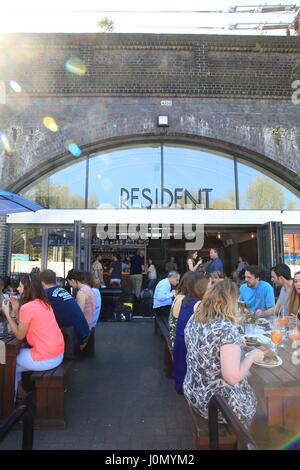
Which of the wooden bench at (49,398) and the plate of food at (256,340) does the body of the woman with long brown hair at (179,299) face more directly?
the plate of food

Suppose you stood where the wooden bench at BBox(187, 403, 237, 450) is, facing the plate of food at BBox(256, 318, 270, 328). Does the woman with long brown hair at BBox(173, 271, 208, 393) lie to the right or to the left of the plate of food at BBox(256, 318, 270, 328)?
left

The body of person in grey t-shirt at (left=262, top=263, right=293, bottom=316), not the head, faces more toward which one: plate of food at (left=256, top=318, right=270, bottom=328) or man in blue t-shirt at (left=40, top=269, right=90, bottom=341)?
the man in blue t-shirt

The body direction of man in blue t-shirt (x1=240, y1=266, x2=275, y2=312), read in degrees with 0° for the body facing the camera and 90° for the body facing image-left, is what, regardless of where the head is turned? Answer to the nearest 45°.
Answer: approximately 45°

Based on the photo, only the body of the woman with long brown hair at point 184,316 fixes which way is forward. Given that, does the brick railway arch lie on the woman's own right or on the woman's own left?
on the woman's own left

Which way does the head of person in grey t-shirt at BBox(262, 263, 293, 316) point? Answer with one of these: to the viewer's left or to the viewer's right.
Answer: to the viewer's left

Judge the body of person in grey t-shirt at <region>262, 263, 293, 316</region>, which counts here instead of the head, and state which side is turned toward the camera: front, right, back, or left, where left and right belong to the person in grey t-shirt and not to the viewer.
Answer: left

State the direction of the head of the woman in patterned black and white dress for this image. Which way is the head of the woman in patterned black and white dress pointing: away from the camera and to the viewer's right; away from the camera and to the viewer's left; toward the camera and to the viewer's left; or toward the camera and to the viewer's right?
away from the camera and to the viewer's right

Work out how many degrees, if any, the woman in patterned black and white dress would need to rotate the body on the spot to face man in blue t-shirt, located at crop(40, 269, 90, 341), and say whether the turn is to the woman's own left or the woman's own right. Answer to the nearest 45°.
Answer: approximately 90° to the woman's own left

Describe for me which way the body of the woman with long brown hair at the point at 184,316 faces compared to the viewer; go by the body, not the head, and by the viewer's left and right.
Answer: facing to the right of the viewer

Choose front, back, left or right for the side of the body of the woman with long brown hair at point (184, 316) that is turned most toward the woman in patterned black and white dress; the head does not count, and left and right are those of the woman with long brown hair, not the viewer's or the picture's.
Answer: right

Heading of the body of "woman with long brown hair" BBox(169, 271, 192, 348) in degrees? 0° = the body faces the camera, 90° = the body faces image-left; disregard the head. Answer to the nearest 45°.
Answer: approximately 270°
